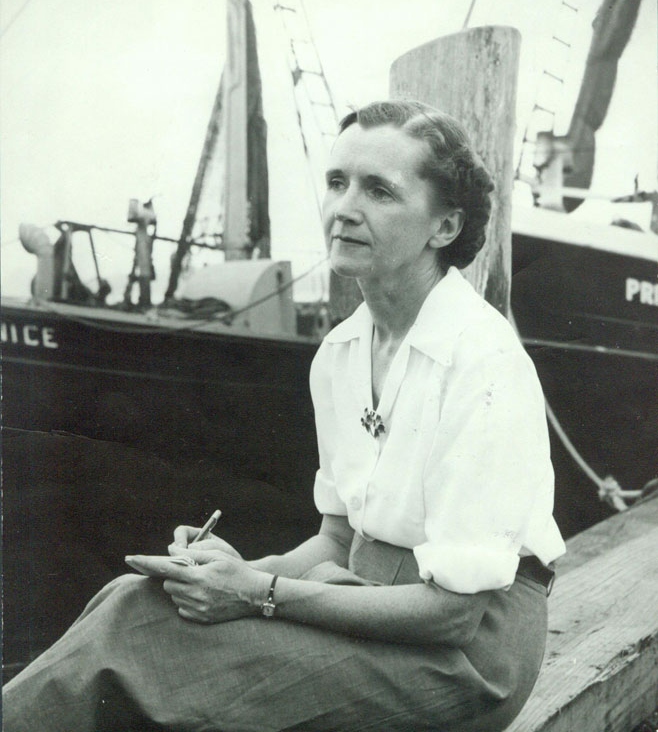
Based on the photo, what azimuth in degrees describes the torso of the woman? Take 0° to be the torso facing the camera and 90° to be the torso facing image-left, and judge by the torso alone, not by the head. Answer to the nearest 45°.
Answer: approximately 45°

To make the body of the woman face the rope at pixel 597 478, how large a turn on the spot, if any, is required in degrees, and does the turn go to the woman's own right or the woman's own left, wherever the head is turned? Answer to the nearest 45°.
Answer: approximately 180°

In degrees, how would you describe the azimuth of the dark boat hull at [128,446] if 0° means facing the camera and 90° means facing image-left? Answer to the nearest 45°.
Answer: approximately 90°

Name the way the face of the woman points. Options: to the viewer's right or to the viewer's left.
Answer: to the viewer's left
